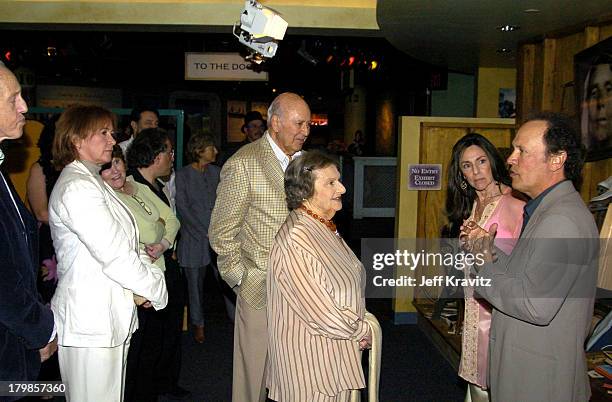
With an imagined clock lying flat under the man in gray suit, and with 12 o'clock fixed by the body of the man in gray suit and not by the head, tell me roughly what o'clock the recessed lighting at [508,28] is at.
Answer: The recessed lighting is roughly at 3 o'clock from the man in gray suit.

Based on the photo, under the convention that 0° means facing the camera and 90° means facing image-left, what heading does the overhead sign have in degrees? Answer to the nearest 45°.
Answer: approximately 0°

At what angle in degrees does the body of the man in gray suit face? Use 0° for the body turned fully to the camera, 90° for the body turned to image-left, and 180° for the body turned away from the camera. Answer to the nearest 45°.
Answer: approximately 90°

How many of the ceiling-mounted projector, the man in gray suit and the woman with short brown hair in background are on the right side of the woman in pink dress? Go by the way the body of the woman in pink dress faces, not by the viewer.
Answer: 2

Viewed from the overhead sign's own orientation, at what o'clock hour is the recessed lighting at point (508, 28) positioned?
The recessed lighting is roughly at 11 o'clock from the overhead sign.

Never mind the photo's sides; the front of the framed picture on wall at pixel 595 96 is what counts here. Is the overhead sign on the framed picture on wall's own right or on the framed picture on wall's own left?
on the framed picture on wall's own right

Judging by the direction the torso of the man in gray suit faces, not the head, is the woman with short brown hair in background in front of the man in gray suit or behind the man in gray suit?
in front

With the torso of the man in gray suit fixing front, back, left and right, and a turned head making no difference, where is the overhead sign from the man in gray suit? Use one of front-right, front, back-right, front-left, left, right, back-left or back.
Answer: front-right

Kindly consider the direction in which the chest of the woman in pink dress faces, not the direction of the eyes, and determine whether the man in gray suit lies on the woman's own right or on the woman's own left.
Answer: on the woman's own left

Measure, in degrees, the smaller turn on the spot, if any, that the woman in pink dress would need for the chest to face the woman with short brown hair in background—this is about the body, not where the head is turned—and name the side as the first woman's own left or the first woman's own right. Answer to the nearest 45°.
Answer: approximately 90° to the first woman's own right

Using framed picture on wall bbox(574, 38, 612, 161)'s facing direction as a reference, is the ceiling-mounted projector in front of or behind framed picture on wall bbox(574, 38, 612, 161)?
in front

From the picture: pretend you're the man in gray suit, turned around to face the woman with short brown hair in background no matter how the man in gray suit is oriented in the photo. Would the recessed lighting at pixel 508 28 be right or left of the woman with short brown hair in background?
right

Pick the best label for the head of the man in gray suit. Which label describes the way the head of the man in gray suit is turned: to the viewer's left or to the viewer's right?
to the viewer's left
